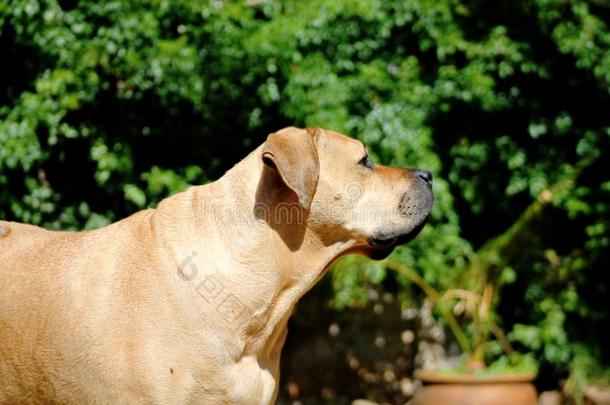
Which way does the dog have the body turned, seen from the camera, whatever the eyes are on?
to the viewer's right
